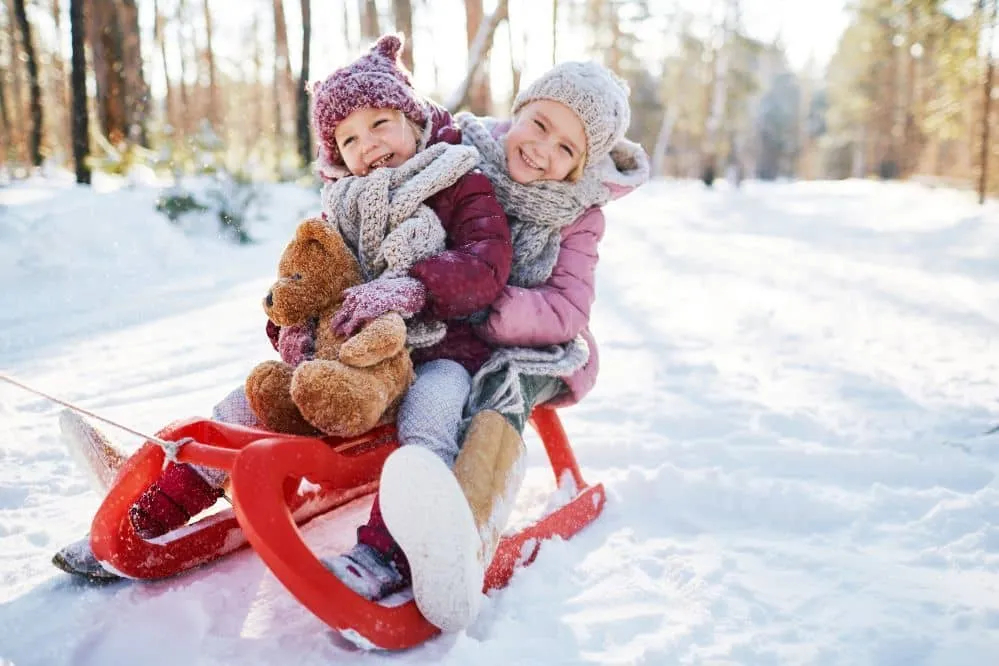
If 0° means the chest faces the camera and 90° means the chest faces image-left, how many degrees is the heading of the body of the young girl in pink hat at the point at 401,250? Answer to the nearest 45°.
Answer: approximately 45°

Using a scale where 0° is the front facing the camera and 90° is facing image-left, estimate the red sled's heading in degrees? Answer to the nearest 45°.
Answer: approximately 45°

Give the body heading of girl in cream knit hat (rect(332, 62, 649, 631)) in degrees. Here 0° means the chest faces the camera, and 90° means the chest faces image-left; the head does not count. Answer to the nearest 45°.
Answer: approximately 45°
